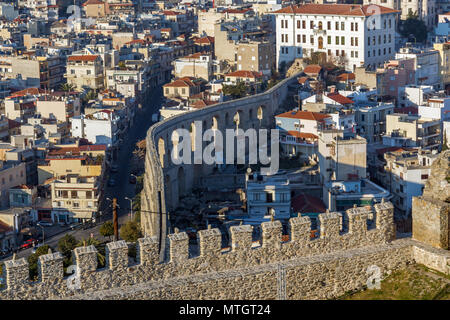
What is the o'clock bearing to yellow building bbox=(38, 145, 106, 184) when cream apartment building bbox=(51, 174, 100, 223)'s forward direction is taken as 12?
The yellow building is roughly at 6 o'clock from the cream apartment building.

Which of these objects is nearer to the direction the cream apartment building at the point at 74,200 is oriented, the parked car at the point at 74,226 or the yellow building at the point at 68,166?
the parked car

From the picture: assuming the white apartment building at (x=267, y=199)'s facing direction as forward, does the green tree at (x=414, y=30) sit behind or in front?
behind

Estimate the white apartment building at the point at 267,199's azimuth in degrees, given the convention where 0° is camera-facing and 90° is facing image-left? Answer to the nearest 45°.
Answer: approximately 0°

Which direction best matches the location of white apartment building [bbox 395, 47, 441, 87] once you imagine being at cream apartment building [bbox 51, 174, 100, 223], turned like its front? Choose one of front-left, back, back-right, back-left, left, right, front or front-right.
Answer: back-left

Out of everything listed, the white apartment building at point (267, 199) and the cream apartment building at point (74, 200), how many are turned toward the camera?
2

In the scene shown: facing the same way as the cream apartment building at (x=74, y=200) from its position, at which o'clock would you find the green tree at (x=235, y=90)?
The green tree is roughly at 7 o'clock from the cream apartment building.

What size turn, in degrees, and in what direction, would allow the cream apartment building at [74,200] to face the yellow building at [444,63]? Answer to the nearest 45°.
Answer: approximately 135° to its left

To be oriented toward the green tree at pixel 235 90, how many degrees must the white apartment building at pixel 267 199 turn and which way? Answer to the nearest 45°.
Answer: approximately 180°
